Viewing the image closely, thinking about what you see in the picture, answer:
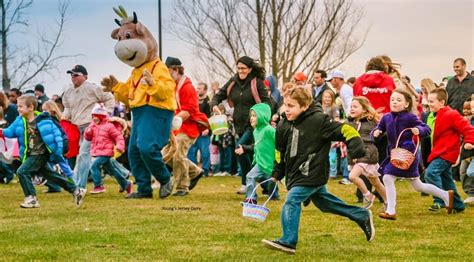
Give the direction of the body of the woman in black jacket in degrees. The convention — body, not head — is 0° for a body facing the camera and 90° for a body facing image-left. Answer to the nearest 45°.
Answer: approximately 45°

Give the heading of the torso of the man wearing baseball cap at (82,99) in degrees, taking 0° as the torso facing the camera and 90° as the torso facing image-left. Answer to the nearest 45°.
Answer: approximately 45°

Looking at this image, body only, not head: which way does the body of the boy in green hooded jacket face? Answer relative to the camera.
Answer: to the viewer's left

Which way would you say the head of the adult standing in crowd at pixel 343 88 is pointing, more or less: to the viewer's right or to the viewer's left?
to the viewer's left

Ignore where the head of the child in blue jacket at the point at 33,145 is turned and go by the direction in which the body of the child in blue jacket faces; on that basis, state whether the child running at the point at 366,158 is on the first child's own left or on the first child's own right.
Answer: on the first child's own left

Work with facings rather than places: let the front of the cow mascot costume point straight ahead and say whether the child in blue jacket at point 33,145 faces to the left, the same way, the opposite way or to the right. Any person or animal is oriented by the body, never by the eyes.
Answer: the same way

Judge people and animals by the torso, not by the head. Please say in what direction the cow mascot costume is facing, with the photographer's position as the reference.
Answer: facing the viewer and to the left of the viewer

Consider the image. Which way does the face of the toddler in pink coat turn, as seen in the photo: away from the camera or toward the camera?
toward the camera

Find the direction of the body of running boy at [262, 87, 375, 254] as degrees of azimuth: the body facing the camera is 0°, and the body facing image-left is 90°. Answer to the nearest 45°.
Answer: approximately 45°

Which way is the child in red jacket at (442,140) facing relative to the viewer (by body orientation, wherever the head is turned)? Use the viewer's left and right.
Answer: facing to the left of the viewer

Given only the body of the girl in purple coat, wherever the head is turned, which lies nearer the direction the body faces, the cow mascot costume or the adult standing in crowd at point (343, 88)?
the cow mascot costume

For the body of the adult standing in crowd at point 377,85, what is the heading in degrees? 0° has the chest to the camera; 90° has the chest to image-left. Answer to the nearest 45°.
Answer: approximately 180°

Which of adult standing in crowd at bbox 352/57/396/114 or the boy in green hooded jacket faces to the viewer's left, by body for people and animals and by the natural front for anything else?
the boy in green hooded jacket

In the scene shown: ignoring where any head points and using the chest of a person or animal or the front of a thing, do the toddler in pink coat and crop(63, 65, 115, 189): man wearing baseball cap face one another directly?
no
